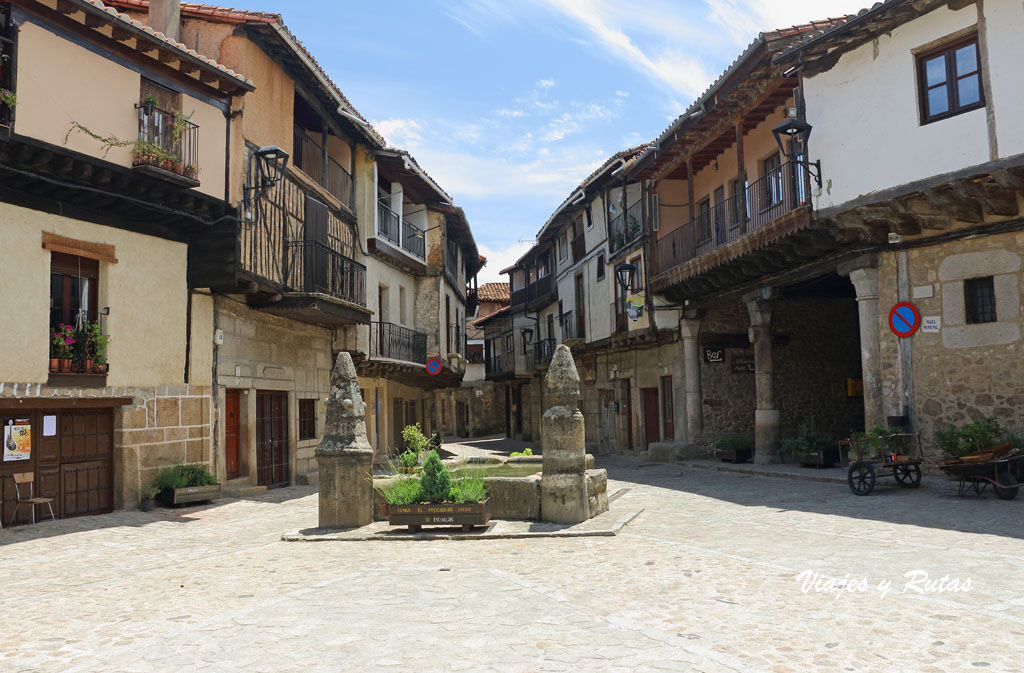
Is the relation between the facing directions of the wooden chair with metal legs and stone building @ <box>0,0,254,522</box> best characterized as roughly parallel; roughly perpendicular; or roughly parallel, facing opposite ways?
roughly parallel

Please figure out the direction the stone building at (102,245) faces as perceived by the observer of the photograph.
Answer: facing the viewer and to the right of the viewer

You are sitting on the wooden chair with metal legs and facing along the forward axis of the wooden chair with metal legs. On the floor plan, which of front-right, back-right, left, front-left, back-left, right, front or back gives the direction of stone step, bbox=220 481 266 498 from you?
left

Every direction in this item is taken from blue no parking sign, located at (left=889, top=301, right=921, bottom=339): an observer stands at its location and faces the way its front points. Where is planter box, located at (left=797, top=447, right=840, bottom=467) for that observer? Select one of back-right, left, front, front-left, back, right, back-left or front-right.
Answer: right

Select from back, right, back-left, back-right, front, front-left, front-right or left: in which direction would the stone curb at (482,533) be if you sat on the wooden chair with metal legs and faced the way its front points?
front

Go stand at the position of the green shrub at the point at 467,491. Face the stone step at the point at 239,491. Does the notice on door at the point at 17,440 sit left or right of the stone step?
left

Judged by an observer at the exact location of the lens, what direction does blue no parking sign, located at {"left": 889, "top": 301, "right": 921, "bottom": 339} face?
facing the viewer and to the left of the viewer

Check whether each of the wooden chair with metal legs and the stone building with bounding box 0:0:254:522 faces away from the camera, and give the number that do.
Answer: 0

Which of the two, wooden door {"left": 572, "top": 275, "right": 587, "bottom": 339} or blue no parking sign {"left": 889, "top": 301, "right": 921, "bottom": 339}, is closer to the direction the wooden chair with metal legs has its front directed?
the blue no parking sign

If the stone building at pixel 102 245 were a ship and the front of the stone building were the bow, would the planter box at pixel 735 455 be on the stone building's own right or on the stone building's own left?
on the stone building's own left

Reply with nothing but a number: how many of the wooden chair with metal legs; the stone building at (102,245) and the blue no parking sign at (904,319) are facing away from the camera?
0
